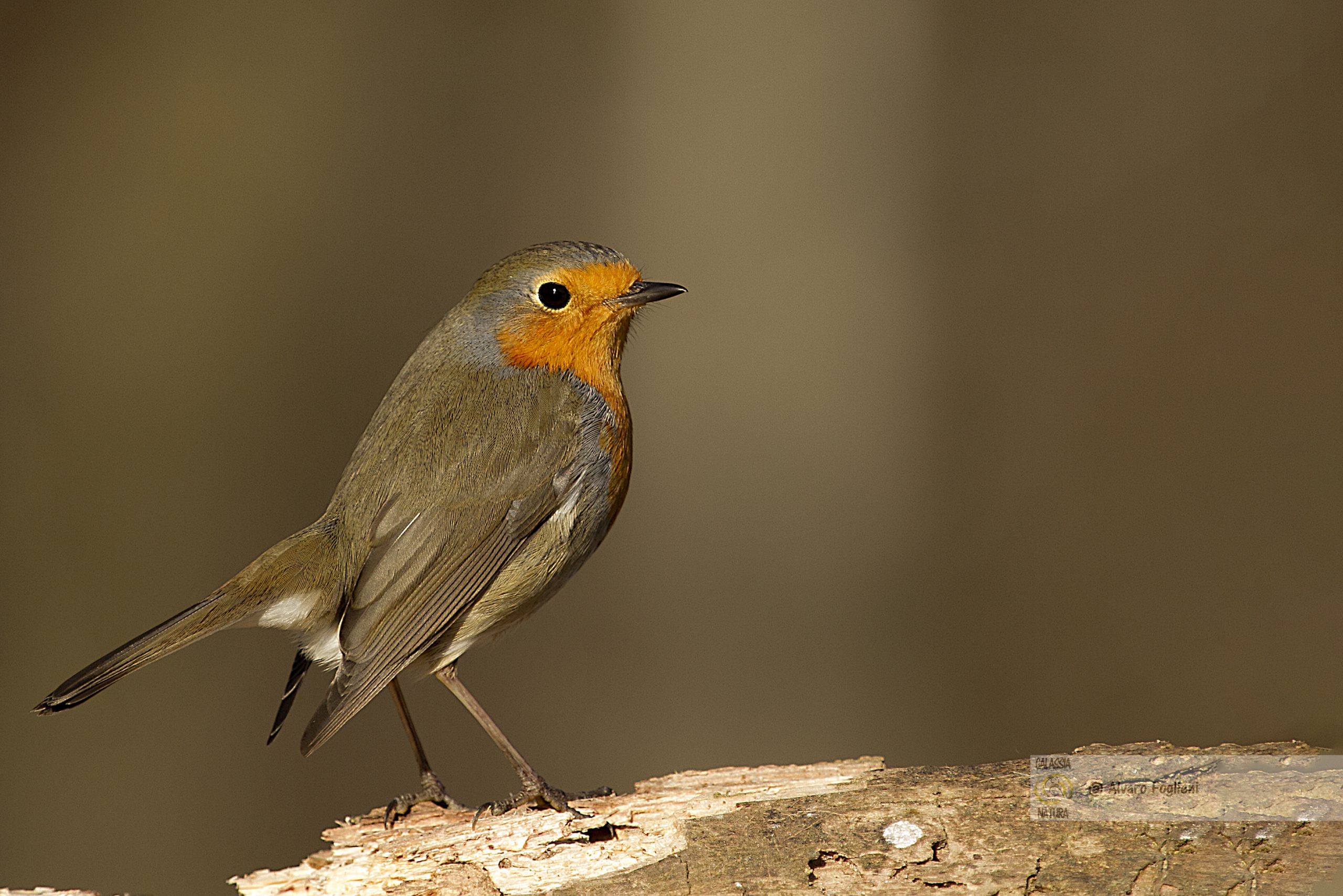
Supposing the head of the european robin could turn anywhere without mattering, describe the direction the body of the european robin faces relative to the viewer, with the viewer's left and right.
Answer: facing to the right of the viewer
